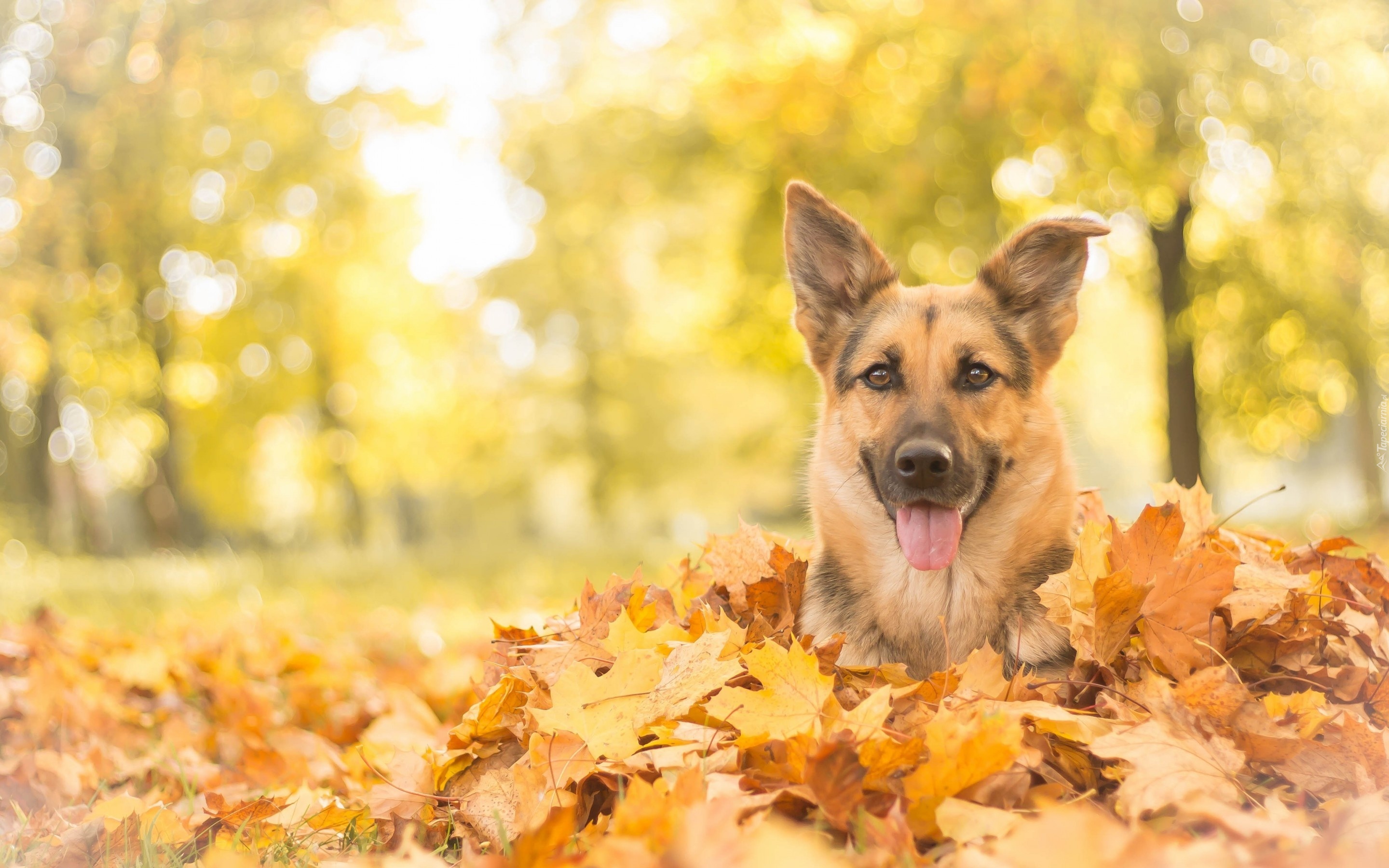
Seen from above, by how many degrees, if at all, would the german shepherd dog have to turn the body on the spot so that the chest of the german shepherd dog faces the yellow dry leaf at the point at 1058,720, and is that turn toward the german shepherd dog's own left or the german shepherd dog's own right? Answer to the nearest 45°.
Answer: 0° — it already faces it

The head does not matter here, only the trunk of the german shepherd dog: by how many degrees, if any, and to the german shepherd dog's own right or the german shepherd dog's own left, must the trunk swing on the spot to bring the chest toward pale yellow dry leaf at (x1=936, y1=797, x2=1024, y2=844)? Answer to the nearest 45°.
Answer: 0° — it already faces it

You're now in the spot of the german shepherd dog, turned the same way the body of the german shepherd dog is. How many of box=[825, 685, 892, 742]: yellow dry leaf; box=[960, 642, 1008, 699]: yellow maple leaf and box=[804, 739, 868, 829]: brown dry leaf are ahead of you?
3

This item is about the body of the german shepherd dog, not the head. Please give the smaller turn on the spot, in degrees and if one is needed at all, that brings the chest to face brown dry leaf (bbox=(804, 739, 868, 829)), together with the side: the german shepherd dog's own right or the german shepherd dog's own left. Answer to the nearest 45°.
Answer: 0° — it already faces it

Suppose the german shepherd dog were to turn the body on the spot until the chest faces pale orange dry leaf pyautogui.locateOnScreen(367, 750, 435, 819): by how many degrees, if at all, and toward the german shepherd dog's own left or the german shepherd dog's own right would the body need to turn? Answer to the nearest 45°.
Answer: approximately 45° to the german shepherd dog's own right

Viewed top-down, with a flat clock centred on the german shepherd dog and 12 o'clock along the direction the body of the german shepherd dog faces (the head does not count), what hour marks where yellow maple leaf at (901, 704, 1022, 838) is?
The yellow maple leaf is roughly at 12 o'clock from the german shepherd dog.

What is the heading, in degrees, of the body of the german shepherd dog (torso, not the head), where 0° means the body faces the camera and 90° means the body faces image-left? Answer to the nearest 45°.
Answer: approximately 0°

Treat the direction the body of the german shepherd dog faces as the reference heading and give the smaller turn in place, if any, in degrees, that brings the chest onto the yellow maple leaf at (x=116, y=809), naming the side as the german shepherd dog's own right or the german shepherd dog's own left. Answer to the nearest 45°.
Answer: approximately 45° to the german shepherd dog's own right
